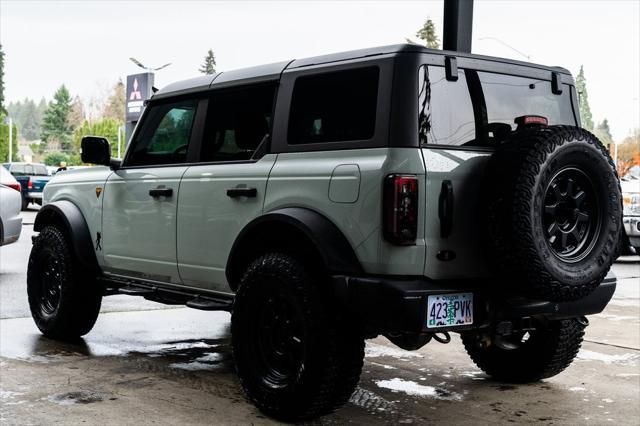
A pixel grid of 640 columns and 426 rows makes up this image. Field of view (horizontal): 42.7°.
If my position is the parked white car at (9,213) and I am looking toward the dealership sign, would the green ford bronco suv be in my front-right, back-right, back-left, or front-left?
back-right

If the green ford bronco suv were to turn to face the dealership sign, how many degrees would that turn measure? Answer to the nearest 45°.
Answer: approximately 45° to its right

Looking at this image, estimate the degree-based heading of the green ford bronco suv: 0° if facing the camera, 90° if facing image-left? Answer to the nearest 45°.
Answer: approximately 135°

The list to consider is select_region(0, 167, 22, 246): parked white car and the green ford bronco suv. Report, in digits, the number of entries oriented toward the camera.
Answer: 0

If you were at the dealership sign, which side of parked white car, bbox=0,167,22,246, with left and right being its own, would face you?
right

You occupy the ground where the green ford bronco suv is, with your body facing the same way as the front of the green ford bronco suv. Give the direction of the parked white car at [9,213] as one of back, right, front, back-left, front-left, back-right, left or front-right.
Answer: front

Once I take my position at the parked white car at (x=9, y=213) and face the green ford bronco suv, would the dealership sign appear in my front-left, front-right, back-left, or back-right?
back-left
